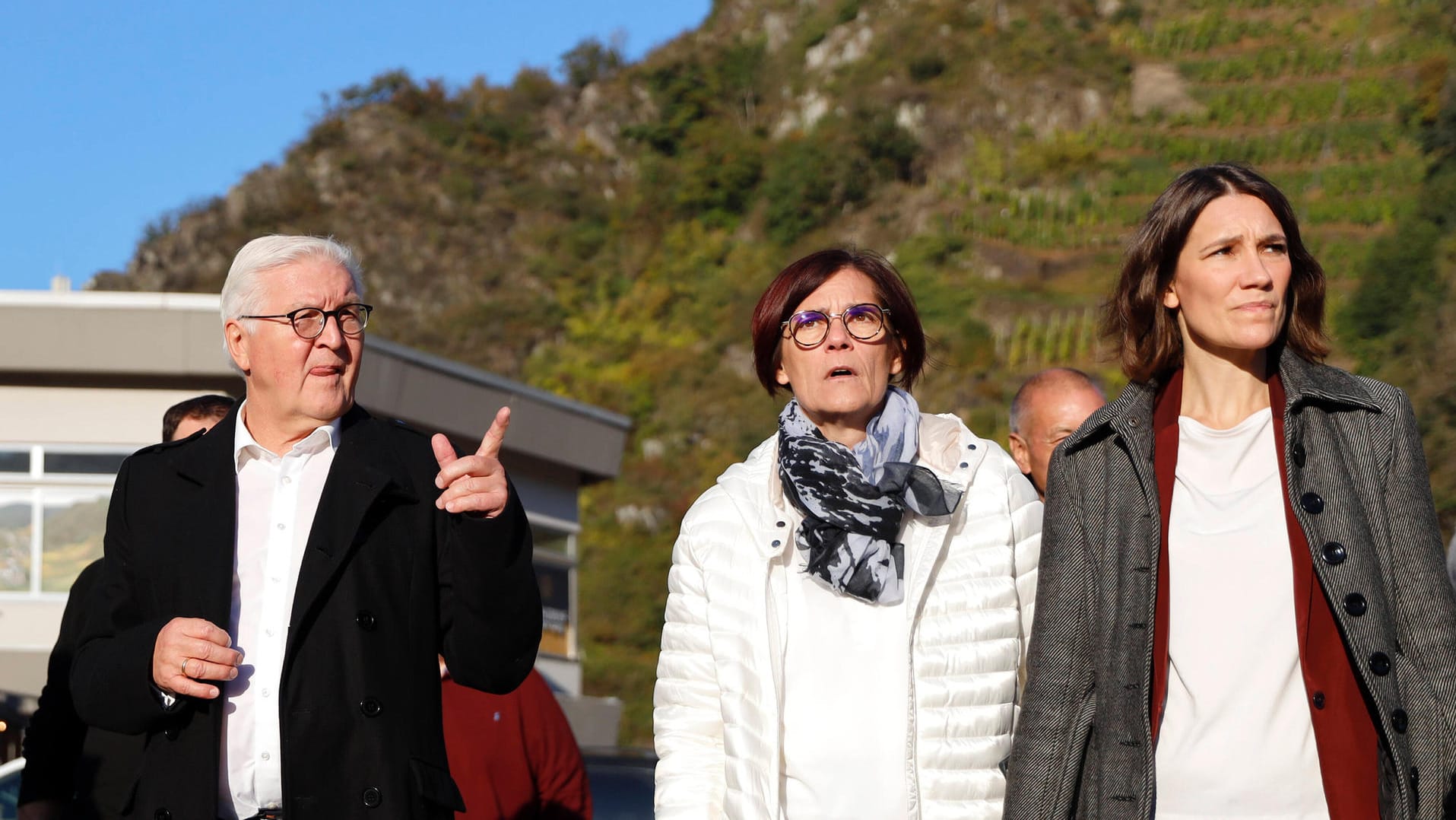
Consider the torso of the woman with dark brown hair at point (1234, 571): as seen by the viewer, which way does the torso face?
toward the camera

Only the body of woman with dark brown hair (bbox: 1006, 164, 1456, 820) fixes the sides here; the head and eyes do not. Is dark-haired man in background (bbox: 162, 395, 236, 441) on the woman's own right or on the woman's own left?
on the woman's own right

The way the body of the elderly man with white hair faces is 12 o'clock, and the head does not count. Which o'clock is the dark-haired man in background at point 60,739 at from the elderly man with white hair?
The dark-haired man in background is roughly at 5 o'clock from the elderly man with white hair.

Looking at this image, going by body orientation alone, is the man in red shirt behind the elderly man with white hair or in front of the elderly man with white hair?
behind

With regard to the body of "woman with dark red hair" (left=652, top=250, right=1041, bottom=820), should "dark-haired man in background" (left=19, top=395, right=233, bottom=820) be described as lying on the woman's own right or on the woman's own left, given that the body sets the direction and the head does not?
on the woman's own right

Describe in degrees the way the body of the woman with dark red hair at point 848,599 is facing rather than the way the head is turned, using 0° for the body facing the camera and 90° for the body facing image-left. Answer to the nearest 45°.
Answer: approximately 0°

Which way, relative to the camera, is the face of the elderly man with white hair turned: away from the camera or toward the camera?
toward the camera

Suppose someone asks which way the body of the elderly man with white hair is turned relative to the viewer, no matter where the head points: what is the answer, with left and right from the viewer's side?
facing the viewer

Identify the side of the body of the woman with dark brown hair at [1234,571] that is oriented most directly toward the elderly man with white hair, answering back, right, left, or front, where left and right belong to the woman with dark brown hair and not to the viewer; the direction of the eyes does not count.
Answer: right

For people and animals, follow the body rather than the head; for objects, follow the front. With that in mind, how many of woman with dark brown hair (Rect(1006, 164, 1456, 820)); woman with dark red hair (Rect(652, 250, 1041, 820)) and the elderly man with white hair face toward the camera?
3

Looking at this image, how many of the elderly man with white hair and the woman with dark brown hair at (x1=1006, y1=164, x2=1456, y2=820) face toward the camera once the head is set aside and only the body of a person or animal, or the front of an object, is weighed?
2

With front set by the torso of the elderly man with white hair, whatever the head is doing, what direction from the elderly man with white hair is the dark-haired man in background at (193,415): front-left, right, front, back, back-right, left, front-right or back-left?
back

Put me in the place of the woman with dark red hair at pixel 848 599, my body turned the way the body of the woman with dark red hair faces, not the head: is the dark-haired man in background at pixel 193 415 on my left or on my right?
on my right

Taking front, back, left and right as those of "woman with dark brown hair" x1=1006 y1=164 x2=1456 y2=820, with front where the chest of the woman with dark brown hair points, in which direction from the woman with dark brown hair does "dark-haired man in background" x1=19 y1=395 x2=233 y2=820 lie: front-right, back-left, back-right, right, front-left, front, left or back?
right

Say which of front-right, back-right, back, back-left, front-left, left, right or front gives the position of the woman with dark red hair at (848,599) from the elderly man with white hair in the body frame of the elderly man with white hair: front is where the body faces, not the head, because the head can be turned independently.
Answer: left
